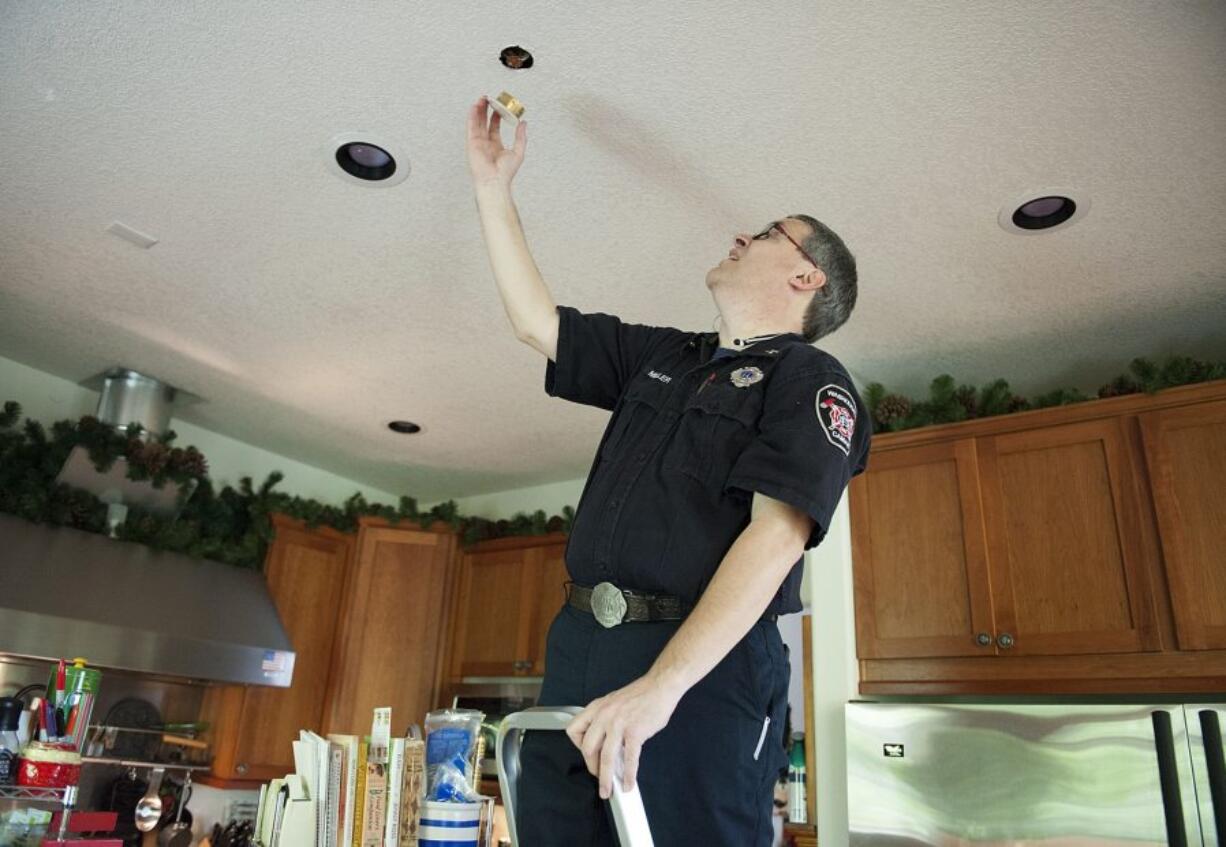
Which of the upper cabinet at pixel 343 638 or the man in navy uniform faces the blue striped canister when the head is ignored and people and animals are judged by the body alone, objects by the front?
the upper cabinet

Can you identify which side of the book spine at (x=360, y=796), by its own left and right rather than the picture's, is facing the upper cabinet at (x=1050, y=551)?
left

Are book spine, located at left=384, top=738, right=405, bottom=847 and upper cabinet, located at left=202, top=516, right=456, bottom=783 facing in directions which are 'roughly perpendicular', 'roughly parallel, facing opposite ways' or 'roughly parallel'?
roughly parallel

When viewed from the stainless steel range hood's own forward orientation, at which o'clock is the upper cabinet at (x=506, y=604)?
The upper cabinet is roughly at 10 o'clock from the stainless steel range hood.

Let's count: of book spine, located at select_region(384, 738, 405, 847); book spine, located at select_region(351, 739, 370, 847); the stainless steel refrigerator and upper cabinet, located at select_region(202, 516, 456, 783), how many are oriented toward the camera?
4

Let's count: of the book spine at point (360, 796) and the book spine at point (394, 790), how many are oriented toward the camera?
2

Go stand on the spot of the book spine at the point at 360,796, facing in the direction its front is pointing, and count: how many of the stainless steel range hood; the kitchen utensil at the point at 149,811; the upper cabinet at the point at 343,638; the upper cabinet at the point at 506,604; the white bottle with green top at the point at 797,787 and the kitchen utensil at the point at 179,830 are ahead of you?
0

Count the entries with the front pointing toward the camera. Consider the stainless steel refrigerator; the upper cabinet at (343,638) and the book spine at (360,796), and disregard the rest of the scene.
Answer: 3

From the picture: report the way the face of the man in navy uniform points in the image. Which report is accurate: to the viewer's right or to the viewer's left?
to the viewer's left

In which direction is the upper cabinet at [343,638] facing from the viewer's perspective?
toward the camera

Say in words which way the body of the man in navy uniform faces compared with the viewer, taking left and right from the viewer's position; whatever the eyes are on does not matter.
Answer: facing the viewer and to the left of the viewer

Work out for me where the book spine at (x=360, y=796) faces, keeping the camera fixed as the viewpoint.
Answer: facing the viewer

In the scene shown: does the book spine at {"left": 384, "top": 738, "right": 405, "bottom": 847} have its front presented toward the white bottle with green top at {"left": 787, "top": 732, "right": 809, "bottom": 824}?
no

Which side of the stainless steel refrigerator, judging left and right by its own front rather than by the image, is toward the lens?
front

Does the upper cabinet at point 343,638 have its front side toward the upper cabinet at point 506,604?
no

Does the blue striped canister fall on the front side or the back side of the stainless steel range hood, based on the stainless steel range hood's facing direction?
on the front side
